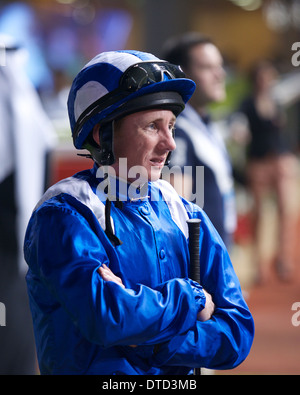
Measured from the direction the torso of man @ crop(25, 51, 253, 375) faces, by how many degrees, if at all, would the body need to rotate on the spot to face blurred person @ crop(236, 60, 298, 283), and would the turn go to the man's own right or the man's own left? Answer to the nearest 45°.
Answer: approximately 135° to the man's own left

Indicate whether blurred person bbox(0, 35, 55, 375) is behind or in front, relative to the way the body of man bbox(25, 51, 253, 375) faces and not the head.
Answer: behind

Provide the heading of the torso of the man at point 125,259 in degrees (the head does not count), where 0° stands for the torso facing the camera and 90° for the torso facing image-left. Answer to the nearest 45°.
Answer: approximately 315°

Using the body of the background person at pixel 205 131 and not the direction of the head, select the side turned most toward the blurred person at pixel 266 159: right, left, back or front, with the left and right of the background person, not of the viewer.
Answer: left
